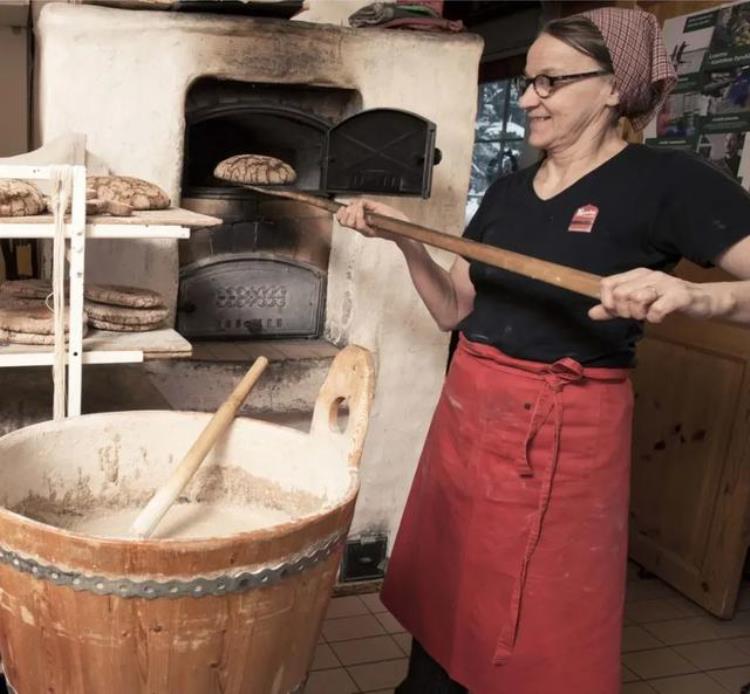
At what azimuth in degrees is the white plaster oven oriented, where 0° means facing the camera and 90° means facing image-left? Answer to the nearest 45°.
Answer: approximately 0°

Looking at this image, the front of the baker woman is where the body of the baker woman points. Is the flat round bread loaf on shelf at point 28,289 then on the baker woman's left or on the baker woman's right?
on the baker woman's right

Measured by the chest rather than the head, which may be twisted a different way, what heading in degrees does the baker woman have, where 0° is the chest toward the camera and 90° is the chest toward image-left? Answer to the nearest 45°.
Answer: approximately 45°

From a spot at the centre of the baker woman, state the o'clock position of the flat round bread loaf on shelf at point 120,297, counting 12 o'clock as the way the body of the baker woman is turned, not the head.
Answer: The flat round bread loaf on shelf is roughly at 2 o'clock from the baker woman.

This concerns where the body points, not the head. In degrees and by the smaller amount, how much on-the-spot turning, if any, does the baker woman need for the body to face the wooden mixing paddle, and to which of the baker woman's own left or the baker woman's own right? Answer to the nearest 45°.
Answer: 0° — they already face it
